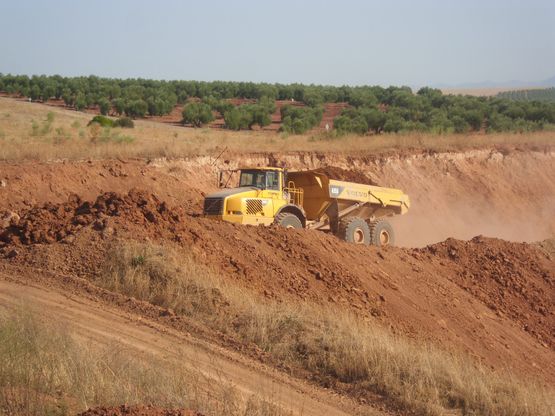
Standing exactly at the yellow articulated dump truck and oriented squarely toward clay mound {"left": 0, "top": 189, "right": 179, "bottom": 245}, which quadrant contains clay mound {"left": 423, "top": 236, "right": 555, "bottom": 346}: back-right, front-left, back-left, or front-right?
back-left

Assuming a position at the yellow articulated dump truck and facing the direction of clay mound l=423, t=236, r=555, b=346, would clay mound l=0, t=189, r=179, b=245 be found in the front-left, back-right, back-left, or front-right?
back-right

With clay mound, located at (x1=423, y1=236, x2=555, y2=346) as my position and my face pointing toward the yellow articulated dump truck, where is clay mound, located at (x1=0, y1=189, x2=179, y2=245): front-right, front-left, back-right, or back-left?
front-left

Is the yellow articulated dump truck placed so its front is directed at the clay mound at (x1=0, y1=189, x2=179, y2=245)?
yes

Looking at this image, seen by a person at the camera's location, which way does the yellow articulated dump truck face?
facing the viewer and to the left of the viewer

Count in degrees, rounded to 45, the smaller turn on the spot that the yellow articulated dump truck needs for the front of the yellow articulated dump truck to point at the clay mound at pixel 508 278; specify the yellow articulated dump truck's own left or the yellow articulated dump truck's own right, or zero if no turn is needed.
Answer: approximately 135° to the yellow articulated dump truck's own left

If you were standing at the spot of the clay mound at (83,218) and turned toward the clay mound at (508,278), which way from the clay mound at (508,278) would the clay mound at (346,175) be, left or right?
left
